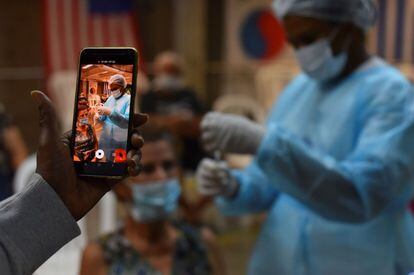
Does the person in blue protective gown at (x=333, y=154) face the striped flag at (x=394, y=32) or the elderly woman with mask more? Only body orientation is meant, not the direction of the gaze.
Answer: the elderly woman with mask

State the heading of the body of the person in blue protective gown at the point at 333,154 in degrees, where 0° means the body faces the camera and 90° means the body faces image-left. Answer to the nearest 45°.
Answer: approximately 45°

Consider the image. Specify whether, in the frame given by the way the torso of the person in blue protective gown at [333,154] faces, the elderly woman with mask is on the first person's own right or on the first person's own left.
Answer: on the first person's own right

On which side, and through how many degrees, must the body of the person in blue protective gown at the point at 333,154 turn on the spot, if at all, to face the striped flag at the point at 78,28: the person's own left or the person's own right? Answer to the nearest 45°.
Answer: approximately 90° to the person's own right

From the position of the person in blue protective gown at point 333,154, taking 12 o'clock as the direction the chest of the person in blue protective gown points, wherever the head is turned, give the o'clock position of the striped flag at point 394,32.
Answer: The striped flag is roughly at 5 o'clock from the person in blue protective gown.

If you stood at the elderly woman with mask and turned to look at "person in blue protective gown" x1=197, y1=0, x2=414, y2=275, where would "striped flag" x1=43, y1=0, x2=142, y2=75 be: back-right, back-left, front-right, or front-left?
back-left
